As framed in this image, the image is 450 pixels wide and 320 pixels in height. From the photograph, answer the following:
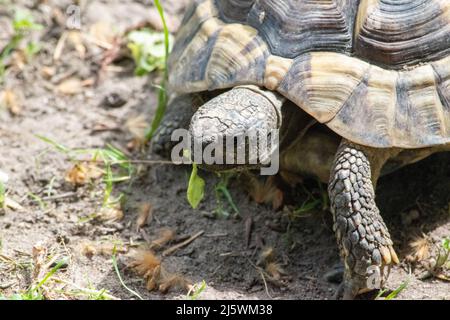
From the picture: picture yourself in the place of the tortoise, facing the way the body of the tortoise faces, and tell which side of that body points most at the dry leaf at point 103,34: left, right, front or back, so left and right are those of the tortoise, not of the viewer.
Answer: right

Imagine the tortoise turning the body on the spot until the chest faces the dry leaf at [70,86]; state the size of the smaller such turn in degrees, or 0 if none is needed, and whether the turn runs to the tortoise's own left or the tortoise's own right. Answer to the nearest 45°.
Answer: approximately 90° to the tortoise's own right

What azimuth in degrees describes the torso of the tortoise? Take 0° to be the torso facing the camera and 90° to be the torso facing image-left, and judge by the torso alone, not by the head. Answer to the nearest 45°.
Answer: approximately 45°

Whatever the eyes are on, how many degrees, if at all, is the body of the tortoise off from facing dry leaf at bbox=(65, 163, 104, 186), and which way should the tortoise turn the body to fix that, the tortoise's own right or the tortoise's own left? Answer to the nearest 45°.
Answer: approximately 45° to the tortoise's own right

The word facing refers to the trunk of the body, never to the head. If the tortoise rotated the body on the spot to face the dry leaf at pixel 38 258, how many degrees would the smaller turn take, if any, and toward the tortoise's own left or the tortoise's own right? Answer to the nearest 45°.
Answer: approximately 45° to the tortoise's own right

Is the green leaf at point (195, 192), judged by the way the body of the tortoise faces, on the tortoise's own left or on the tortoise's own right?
on the tortoise's own right

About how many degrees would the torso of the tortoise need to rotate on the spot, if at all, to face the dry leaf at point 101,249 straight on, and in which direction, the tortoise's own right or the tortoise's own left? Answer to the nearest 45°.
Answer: approximately 45° to the tortoise's own right

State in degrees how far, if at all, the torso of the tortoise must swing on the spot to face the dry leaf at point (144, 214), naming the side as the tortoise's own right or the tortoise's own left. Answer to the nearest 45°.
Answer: approximately 45° to the tortoise's own right
